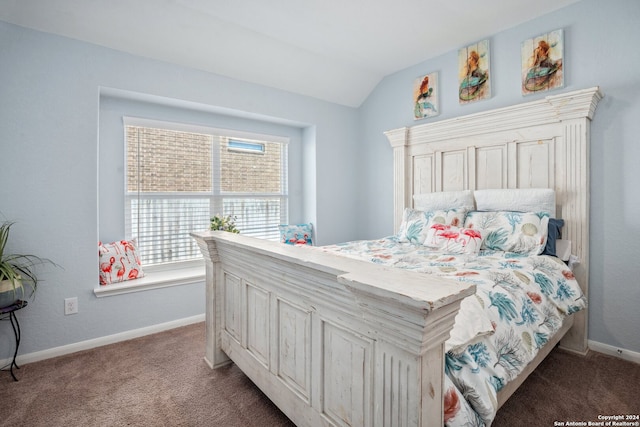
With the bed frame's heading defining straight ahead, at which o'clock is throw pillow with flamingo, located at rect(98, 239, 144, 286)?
The throw pillow with flamingo is roughly at 2 o'clock from the bed frame.

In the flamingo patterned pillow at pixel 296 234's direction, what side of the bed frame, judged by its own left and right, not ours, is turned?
right

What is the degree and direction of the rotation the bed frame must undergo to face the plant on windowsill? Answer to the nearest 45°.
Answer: approximately 90° to its right

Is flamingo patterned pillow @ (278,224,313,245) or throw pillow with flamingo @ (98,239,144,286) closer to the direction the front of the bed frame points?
the throw pillow with flamingo

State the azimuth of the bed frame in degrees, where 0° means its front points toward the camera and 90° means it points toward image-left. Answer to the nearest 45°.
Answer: approximately 45°

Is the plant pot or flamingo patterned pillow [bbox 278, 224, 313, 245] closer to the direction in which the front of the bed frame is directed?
the plant pot

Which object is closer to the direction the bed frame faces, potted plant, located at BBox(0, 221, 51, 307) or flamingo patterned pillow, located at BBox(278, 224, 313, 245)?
the potted plant

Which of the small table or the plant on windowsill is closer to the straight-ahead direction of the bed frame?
the small table

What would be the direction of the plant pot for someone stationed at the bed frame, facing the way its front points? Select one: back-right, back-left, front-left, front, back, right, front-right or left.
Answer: front-right
